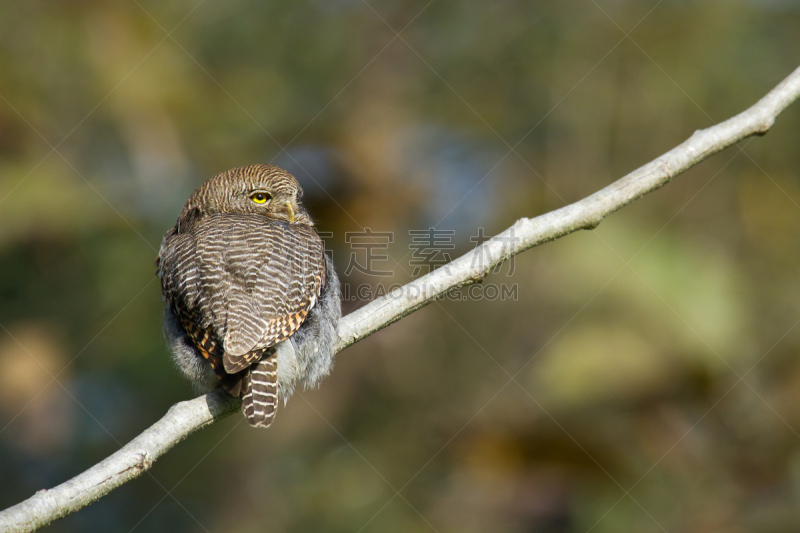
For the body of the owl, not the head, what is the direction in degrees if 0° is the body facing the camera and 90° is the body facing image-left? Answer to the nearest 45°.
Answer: approximately 180°
